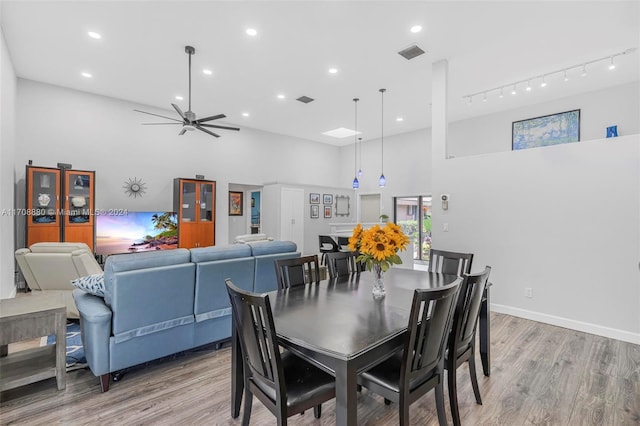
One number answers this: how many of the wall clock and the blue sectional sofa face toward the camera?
1

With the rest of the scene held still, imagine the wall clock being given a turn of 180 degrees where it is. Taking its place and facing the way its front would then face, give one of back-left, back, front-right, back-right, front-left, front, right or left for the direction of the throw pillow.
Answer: back

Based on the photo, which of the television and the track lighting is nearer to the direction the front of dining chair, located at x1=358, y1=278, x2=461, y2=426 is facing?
the television

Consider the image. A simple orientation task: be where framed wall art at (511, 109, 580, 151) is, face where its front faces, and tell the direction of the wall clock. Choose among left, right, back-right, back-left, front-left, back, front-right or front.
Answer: front

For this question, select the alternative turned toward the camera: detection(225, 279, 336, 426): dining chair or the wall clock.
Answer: the wall clock

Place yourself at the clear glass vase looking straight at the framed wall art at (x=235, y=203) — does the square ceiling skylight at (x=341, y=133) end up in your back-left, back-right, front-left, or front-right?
front-right

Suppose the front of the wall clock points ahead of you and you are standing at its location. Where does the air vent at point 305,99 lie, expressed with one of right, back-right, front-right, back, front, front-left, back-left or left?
front-left

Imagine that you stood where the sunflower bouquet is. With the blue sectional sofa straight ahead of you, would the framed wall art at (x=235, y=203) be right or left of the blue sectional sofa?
right

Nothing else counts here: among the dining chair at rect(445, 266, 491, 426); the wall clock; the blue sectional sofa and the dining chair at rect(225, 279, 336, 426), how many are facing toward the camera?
1

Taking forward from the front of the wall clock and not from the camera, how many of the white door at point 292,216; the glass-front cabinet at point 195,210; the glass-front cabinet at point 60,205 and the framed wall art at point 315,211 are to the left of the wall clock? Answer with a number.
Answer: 3

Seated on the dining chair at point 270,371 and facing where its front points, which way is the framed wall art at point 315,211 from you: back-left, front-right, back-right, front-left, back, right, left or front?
front-left

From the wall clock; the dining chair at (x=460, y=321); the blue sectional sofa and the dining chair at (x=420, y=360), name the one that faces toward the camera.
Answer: the wall clock

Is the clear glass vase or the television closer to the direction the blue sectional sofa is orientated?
the television

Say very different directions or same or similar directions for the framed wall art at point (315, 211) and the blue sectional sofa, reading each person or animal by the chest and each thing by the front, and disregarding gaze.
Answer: very different directions

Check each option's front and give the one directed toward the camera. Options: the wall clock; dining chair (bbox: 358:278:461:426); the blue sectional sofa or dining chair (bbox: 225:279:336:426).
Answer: the wall clock

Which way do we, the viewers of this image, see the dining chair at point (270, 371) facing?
facing away from the viewer and to the right of the viewer
